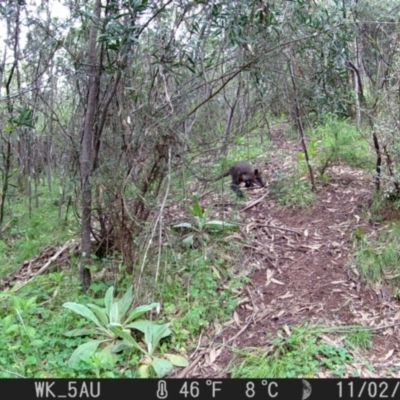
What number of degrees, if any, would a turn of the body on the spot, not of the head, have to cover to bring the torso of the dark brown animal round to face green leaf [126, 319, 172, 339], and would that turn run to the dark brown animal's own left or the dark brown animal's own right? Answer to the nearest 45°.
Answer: approximately 90° to the dark brown animal's own right

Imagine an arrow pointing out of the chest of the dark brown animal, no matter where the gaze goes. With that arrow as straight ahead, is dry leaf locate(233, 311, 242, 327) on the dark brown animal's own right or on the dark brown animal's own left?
on the dark brown animal's own right

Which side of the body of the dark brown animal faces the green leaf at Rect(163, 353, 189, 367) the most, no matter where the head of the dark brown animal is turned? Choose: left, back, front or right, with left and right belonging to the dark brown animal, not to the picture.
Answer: right

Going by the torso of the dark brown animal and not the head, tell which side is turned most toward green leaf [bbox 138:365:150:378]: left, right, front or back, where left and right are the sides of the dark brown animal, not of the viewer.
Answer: right

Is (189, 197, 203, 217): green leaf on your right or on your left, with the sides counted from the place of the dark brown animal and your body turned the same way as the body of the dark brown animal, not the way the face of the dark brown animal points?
on your right

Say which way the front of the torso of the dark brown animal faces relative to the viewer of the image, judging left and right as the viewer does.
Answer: facing to the right of the viewer
